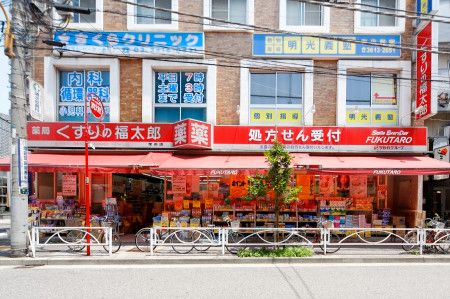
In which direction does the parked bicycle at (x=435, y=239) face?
to the viewer's right

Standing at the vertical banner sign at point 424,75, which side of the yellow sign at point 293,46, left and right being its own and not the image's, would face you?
left

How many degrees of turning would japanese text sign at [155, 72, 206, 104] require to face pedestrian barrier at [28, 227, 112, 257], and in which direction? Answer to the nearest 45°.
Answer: approximately 45° to its right

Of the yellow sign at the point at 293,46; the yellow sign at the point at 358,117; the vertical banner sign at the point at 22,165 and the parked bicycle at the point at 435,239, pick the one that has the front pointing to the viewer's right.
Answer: the parked bicycle

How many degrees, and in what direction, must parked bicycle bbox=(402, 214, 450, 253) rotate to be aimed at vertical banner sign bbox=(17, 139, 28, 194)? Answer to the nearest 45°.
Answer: approximately 135° to its right

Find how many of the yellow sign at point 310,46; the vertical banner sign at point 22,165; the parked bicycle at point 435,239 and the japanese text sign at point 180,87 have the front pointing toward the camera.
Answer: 3
